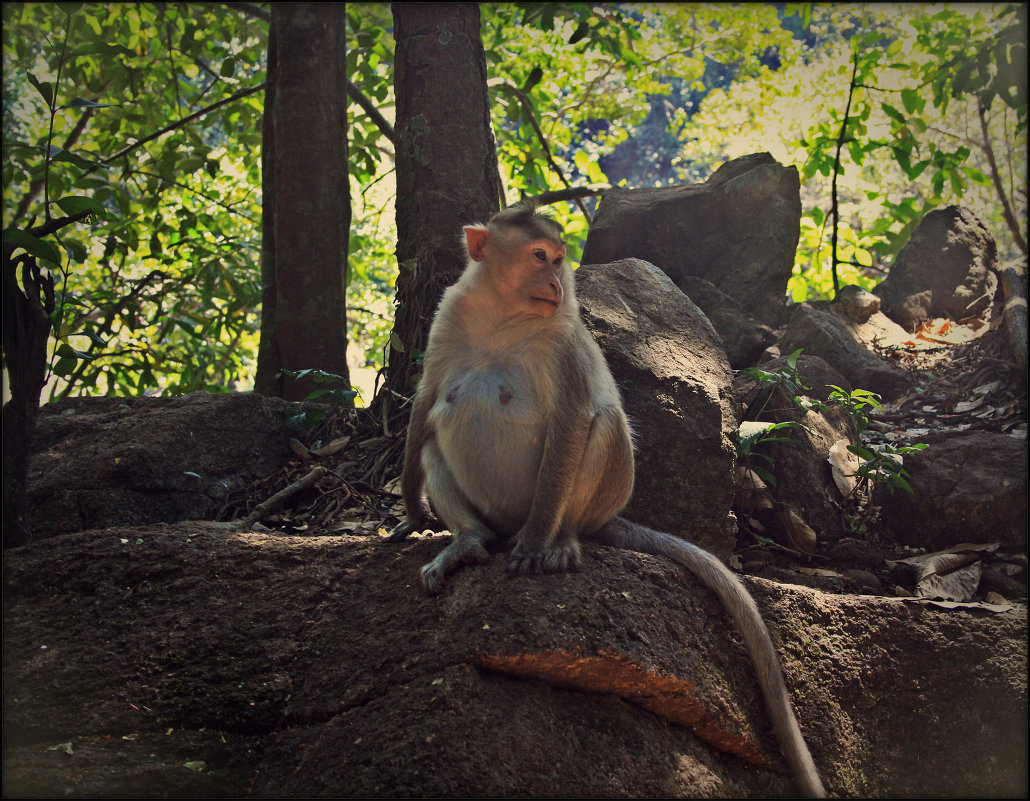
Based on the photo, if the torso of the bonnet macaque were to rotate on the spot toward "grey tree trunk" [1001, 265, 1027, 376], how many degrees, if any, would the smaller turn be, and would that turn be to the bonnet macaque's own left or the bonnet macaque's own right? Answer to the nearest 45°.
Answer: approximately 180°

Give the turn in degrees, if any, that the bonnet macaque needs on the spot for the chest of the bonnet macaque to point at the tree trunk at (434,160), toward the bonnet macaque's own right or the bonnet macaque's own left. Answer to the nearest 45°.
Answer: approximately 135° to the bonnet macaque's own right

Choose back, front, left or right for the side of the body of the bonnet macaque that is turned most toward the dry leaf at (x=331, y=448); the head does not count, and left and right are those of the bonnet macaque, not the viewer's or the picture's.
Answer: right

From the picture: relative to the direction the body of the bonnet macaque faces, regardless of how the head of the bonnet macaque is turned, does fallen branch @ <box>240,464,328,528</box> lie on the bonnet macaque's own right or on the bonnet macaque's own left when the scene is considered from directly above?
on the bonnet macaque's own right

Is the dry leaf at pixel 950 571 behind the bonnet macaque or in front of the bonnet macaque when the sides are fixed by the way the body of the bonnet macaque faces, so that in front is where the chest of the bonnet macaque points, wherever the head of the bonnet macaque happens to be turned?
behind

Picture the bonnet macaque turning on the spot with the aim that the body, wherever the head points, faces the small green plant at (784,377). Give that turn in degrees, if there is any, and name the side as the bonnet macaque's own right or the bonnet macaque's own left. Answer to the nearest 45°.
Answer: approximately 180°

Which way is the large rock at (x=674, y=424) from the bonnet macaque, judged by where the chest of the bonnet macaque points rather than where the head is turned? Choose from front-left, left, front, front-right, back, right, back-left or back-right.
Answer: back

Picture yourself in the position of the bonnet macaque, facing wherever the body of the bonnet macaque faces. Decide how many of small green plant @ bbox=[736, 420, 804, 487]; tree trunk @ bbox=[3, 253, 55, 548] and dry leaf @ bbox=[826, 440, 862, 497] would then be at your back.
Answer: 2

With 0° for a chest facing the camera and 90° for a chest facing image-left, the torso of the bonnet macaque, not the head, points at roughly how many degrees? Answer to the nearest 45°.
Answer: approximately 45°

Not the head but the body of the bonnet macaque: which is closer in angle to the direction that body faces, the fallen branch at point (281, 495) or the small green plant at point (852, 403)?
the fallen branch

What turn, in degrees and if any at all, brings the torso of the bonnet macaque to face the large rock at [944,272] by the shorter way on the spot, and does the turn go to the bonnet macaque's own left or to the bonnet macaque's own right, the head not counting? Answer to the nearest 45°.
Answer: approximately 180°

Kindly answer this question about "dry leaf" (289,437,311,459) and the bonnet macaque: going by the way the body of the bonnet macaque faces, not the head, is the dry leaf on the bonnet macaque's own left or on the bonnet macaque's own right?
on the bonnet macaque's own right
